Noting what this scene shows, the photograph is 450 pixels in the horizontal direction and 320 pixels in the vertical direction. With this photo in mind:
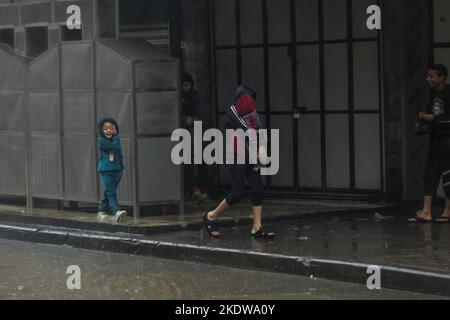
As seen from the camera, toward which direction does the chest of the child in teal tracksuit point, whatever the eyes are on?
toward the camera

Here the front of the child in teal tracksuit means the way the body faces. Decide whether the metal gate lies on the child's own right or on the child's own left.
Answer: on the child's own left

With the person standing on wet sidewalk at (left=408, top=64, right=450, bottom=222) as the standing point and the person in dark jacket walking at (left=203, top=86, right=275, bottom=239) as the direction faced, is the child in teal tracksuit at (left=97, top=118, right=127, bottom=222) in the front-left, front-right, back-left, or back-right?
front-right

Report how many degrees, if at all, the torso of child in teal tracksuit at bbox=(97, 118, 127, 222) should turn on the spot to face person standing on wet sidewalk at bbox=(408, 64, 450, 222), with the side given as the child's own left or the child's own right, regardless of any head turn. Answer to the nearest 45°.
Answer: approximately 90° to the child's own left

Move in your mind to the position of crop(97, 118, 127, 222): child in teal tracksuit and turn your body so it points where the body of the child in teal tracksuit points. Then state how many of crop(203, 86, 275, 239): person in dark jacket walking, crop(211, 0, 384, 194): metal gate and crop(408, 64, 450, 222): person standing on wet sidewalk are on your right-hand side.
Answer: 0

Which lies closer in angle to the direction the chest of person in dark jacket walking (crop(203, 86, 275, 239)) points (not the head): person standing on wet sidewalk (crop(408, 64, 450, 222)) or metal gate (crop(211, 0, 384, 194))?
the person standing on wet sidewalk
